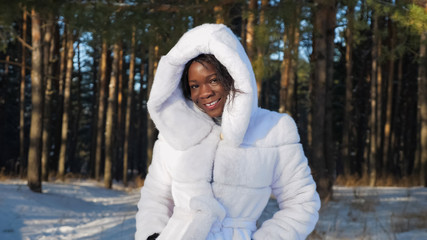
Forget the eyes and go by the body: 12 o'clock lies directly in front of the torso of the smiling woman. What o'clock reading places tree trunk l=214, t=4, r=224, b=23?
The tree trunk is roughly at 6 o'clock from the smiling woman.

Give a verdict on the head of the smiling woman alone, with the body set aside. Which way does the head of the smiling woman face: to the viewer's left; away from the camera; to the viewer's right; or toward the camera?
toward the camera

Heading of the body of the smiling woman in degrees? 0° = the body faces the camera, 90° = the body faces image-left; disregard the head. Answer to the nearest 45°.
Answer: approximately 0°
